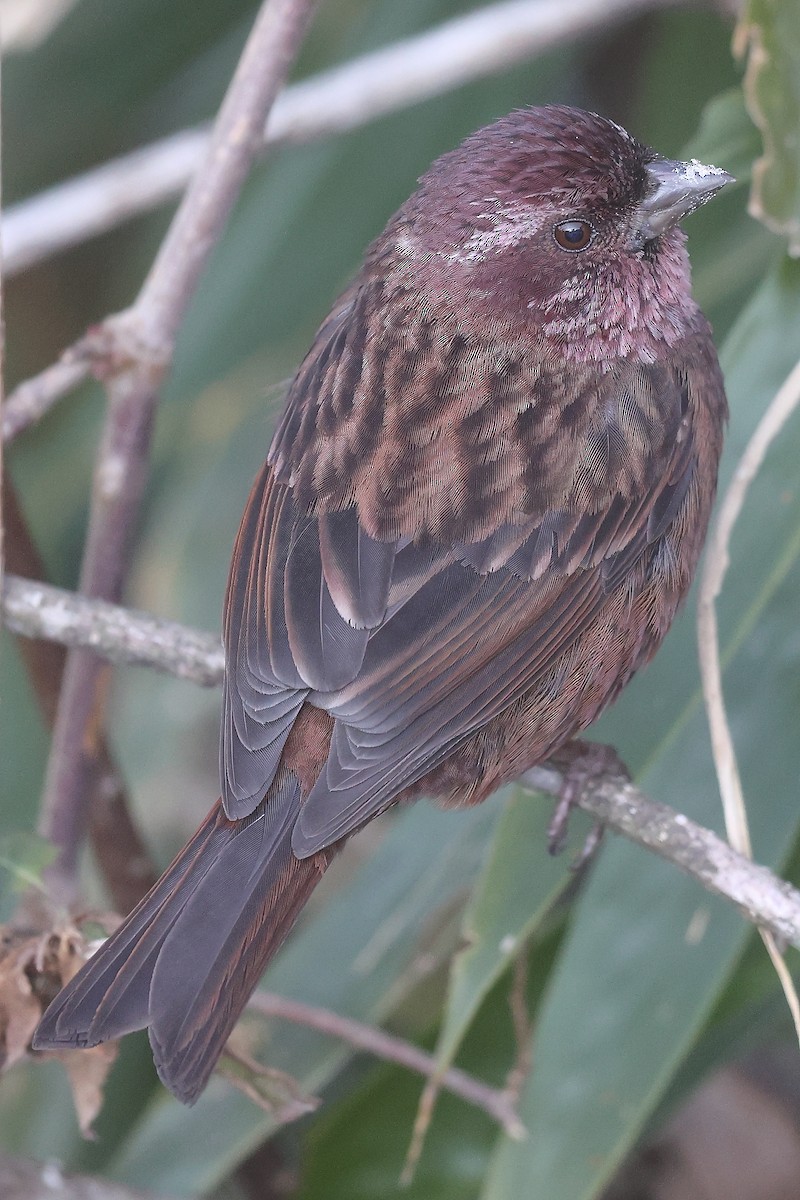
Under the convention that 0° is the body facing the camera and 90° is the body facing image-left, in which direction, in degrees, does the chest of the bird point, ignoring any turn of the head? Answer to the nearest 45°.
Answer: approximately 225°

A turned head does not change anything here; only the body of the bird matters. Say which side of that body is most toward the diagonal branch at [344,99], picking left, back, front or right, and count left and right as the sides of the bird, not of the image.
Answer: left

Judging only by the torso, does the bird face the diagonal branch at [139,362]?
no
